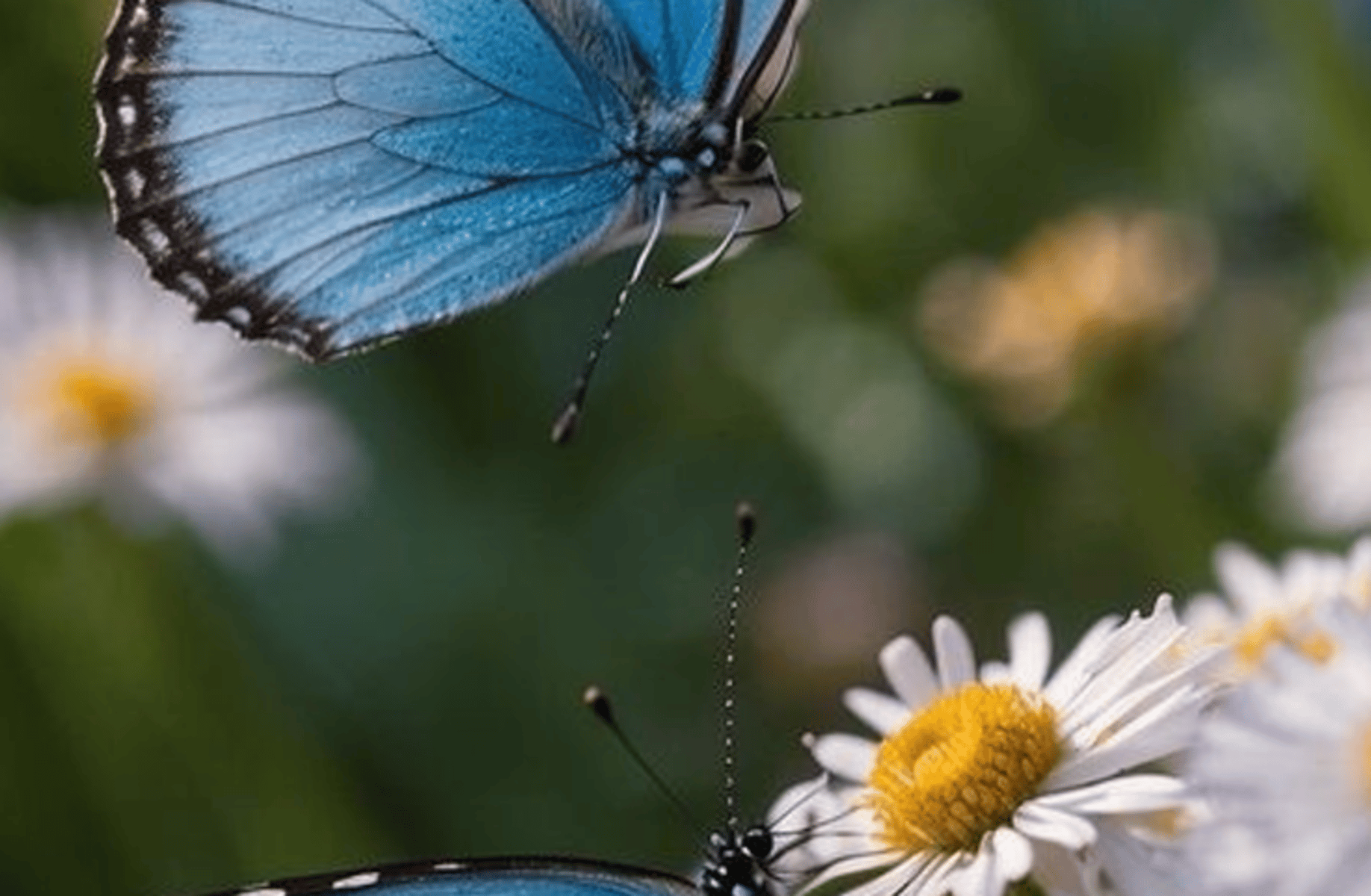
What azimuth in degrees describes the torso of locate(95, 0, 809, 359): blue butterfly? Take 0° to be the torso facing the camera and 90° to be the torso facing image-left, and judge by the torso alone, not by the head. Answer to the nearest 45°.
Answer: approximately 315°

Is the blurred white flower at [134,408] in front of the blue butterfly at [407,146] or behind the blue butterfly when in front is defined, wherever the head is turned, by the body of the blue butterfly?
behind

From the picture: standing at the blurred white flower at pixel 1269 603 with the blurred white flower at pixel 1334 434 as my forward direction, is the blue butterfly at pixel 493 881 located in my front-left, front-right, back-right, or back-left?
back-left
